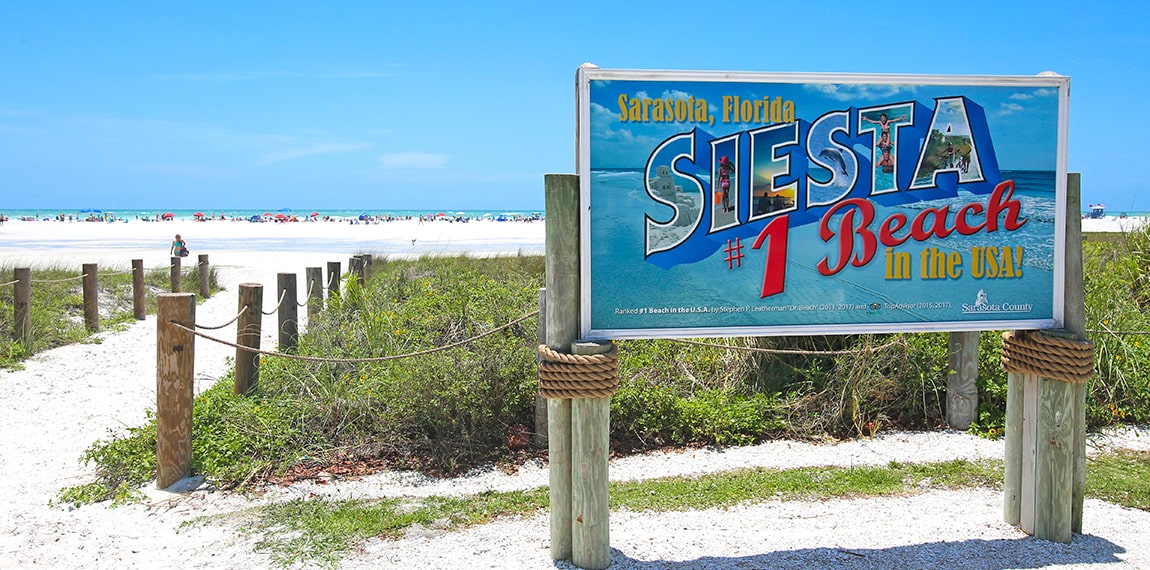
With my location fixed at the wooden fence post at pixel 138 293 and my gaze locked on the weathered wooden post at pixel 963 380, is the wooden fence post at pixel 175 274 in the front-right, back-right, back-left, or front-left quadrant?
back-left

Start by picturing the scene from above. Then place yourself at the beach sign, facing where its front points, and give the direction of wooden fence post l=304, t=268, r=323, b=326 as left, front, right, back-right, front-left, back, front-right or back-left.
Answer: back-right

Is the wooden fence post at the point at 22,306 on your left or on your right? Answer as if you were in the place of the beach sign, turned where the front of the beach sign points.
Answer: on your right

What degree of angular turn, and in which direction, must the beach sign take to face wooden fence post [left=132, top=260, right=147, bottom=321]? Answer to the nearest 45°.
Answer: approximately 135° to its right

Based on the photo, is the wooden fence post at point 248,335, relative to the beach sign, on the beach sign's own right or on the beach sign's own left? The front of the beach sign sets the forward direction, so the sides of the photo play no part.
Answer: on the beach sign's own right

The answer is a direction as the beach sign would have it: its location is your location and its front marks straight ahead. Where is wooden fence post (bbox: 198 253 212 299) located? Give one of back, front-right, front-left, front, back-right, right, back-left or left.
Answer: back-right

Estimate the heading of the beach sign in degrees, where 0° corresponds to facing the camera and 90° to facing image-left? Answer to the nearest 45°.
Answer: approximately 0°

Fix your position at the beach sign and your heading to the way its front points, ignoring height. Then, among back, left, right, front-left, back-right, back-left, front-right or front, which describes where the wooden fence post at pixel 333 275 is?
back-right

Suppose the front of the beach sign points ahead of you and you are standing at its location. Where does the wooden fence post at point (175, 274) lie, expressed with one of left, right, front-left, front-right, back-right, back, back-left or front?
back-right
